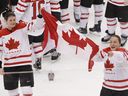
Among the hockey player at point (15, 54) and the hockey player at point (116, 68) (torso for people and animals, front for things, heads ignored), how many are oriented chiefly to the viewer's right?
0

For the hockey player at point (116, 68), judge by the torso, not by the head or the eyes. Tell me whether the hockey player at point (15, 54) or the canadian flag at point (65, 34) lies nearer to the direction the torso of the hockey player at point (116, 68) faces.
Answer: the hockey player

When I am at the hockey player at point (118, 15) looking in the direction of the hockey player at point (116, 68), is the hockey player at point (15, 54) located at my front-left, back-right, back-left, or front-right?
front-right

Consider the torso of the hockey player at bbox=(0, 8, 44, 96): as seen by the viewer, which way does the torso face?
toward the camera

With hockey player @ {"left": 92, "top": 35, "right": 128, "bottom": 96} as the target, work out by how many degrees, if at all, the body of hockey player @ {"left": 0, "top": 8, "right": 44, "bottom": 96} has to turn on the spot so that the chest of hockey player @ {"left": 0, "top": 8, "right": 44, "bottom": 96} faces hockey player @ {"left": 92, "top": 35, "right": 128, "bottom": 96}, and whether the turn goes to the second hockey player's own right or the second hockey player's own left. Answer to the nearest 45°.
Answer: approximately 90° to the second hockey player's own left

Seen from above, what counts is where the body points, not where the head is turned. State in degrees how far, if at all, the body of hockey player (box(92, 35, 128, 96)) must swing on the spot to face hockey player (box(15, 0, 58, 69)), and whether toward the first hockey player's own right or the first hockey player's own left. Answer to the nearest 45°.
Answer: approximately 90° to the first hockey player's own right

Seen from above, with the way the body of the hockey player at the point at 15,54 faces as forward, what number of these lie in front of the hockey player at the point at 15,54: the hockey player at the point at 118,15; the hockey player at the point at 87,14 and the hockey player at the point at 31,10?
0

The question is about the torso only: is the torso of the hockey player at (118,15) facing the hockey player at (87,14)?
no

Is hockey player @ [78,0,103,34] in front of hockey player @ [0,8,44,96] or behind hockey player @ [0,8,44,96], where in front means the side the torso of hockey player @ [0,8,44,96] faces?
behind

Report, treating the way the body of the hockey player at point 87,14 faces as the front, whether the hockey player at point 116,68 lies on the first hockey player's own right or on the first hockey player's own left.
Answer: on the first hockey player's own left

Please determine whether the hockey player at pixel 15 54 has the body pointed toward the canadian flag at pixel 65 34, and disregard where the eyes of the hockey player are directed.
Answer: no

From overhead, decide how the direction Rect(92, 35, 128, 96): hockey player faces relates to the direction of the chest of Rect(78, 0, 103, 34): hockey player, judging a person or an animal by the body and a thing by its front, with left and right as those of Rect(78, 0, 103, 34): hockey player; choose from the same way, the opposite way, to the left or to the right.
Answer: the same way

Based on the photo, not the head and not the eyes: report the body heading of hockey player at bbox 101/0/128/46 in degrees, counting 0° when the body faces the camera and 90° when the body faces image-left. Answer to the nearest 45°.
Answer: approximately 45°

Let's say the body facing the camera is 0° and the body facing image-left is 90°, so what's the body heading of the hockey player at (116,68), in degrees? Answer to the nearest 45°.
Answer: approximately 45°

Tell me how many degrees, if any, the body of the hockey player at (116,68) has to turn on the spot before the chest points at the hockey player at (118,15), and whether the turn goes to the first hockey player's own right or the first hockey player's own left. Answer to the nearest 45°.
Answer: approximately 135° to the first hockey player's own right

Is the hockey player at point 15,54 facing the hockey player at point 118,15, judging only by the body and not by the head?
no
